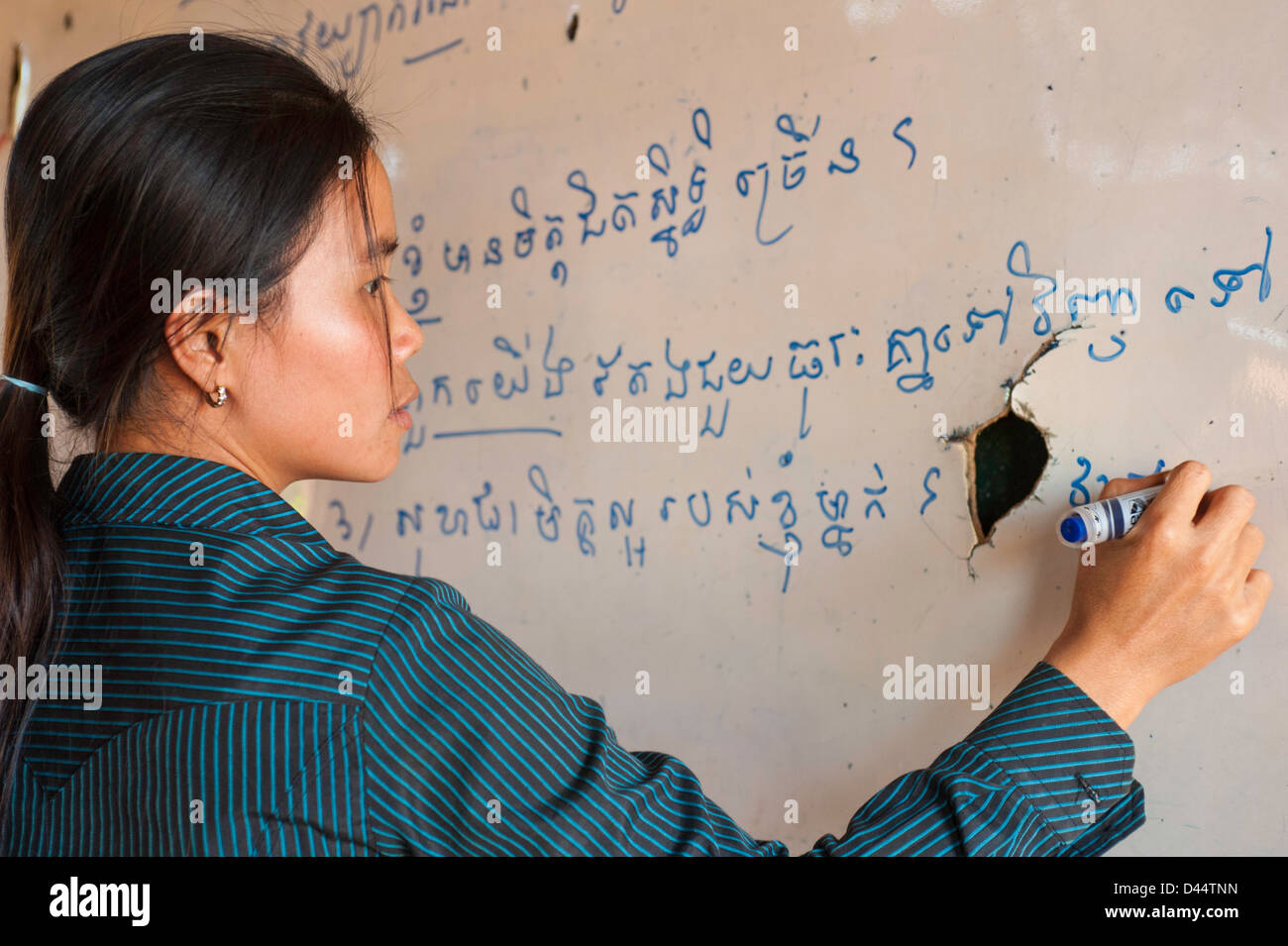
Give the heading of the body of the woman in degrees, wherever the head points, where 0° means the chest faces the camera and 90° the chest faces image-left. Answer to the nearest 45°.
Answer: approximately 225°

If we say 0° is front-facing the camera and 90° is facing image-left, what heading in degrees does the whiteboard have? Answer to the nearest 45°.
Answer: approximately 0°

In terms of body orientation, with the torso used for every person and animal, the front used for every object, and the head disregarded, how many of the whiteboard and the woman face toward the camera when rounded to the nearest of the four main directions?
1

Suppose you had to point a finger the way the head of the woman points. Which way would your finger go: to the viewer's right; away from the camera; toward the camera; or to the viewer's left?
to the viewer's right
